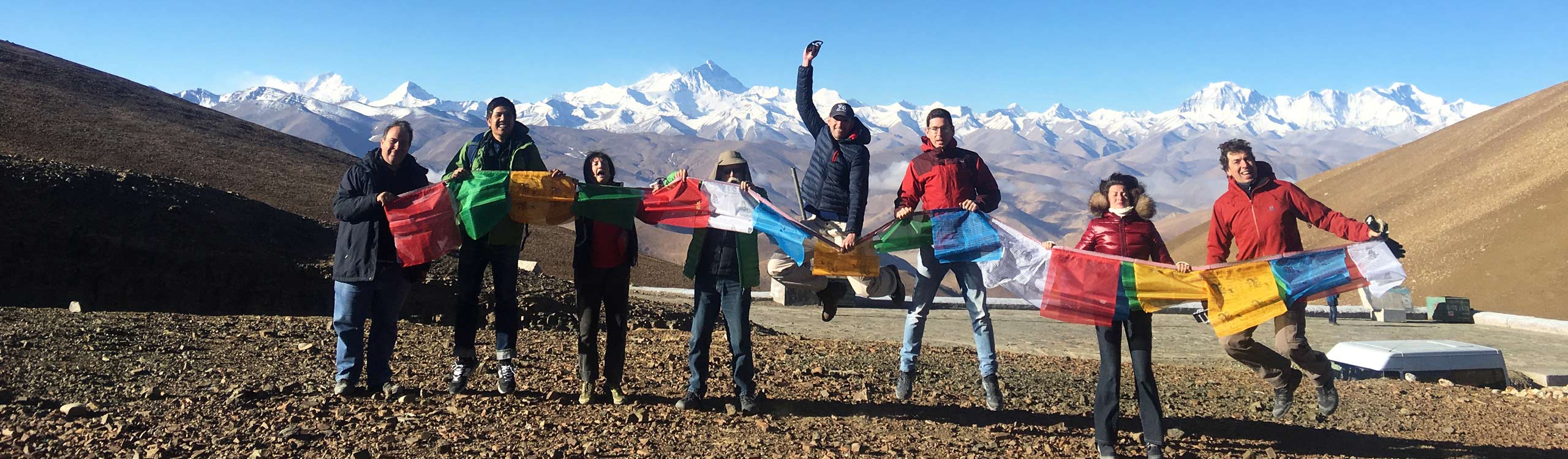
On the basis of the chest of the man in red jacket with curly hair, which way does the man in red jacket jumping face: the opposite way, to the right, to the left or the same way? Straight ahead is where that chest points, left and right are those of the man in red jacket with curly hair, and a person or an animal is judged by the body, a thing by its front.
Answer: the same way

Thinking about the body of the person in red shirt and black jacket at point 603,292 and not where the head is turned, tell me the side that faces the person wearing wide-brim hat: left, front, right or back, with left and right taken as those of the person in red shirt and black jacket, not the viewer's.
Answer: left

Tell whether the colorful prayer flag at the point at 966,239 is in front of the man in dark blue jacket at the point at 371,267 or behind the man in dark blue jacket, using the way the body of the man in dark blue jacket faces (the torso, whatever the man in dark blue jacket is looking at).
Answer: in front

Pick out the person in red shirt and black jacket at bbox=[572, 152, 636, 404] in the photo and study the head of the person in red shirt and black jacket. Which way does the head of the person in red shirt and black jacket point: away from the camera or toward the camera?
toward the camera

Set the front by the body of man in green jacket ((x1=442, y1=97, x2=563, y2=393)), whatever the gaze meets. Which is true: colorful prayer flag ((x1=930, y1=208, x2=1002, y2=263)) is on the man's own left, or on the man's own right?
on the man's own left

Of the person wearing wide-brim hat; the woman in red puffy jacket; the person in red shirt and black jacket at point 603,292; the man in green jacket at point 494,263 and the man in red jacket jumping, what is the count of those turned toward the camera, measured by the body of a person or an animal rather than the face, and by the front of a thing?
5

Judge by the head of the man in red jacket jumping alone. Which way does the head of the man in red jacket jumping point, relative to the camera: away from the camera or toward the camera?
toward the camera

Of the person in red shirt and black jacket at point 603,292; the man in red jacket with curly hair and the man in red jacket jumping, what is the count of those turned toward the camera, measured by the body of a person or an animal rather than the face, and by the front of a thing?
3

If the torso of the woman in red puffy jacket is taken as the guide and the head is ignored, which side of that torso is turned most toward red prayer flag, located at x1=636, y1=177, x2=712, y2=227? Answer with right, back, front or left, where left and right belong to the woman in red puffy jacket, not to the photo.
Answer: right

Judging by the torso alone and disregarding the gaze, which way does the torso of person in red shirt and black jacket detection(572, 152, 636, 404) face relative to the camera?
toward the camera

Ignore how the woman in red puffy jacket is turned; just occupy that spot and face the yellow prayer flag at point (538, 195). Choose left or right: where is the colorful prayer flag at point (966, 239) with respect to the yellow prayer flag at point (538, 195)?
right

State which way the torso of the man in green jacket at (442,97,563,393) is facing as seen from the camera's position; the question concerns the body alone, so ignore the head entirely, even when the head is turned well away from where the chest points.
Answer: toward the camera

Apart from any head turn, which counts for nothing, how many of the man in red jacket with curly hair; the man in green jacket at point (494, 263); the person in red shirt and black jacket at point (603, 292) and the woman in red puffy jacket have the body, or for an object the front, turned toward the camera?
4

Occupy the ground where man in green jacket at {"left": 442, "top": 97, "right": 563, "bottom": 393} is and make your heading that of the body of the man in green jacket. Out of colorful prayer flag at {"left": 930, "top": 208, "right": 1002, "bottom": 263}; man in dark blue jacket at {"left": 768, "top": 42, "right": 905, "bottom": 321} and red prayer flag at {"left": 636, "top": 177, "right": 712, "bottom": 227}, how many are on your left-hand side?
3

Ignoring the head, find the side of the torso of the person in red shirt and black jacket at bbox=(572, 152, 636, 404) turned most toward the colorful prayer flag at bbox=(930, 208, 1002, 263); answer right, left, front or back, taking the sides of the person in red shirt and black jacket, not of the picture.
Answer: left
